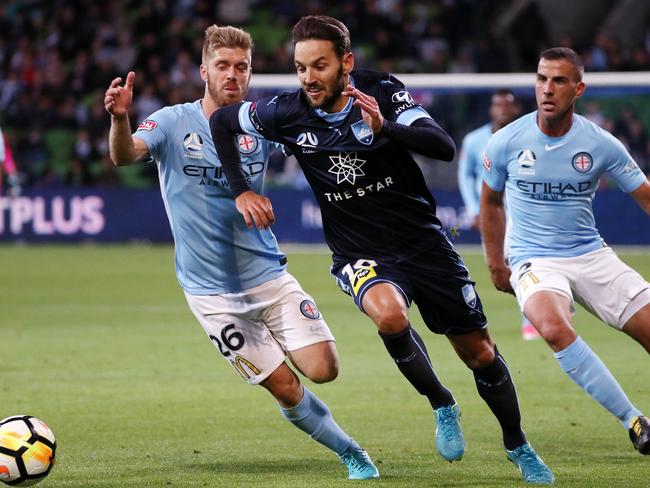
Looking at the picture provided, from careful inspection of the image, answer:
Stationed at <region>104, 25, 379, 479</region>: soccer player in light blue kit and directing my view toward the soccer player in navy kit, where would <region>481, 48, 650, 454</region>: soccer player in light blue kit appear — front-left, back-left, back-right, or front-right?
front-left

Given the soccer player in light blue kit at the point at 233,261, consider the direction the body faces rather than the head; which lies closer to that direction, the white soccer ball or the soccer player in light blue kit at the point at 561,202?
the white soccer ball

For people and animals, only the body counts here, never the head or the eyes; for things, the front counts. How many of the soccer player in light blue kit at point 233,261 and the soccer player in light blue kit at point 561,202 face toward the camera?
2

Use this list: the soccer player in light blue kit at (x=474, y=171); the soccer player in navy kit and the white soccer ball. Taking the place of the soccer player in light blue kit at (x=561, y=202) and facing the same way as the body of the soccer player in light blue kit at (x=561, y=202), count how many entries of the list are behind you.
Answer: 1

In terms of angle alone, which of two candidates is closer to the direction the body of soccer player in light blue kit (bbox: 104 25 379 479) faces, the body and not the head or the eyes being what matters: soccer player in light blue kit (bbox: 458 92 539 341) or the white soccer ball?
the white soccer ball

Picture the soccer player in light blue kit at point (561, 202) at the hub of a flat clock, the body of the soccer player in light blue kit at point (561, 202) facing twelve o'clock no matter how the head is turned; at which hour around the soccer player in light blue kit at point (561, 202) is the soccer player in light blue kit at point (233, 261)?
the soccer player in light blue kit at point (233, 261) is roughly at 2 o'clock from the soccer player in light blue kit at point (561, 202).

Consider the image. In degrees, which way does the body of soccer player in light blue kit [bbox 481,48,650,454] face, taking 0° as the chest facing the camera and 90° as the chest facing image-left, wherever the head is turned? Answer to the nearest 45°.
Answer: approximately 0°

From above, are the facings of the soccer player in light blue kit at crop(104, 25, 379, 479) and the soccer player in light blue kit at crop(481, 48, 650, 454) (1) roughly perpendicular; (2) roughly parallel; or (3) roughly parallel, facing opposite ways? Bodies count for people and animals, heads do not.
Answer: roughly parallel

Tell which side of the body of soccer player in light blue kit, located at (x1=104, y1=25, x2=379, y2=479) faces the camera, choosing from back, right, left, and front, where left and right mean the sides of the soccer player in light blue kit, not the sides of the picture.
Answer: front

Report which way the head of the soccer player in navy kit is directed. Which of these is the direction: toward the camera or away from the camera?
toward the camera

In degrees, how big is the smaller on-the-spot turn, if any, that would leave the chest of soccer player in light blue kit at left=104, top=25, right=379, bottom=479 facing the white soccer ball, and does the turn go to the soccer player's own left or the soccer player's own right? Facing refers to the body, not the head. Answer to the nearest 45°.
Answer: approximately 45° to the soccer player's own right
